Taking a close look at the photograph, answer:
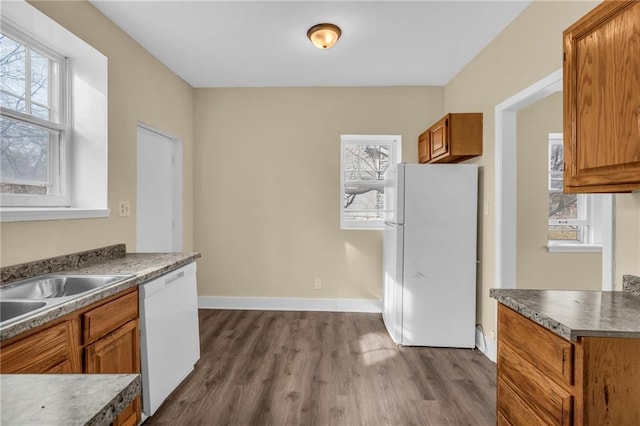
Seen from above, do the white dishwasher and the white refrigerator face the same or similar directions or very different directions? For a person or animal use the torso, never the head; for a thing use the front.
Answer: very different directions

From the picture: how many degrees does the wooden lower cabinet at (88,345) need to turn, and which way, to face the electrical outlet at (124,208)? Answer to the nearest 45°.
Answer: approximately 135° to its left

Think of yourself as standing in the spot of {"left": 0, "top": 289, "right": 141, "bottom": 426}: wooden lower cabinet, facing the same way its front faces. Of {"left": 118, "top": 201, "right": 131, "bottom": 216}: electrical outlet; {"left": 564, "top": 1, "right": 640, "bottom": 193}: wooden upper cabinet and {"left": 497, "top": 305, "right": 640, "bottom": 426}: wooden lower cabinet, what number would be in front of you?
2

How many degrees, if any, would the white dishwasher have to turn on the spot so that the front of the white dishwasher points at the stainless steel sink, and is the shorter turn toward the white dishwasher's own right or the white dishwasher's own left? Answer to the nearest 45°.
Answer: approximately 135° to the white dishwasher's own right

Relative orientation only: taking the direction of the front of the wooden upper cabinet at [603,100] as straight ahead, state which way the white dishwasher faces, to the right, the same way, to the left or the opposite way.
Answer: the opposite way

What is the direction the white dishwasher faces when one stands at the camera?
facing the viewer and to the right of the viewer

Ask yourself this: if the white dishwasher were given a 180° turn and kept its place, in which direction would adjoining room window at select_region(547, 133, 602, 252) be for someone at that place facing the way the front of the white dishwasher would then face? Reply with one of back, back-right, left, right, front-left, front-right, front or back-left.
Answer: back-right

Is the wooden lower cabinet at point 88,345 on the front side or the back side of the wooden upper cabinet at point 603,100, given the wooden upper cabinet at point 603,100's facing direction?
on the front side

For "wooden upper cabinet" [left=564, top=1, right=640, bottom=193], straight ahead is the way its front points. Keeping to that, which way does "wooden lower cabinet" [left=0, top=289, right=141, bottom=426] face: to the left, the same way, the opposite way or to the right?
the opposite way

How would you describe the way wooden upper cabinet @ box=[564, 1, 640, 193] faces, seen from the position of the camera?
facing the viewer and to the left of the viewer

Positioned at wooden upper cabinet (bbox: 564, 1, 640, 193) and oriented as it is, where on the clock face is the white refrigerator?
The white refrigerator is roughly at 3 o'clock from the wooden upper cabinet.

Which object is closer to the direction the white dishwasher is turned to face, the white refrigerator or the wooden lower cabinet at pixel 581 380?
the wooden lower cabinet
